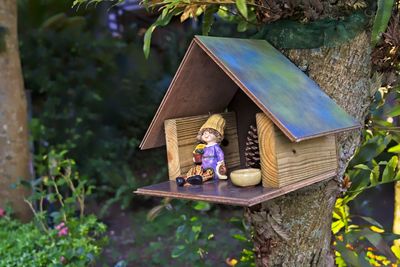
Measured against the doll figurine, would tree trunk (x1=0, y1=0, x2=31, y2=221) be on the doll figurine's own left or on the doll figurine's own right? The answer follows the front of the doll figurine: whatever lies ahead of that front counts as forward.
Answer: on the doll figurine's own right

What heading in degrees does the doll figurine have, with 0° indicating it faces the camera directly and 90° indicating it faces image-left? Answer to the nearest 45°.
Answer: approximately 45°

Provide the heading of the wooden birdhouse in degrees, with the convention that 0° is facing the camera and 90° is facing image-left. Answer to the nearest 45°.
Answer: approximately 45°

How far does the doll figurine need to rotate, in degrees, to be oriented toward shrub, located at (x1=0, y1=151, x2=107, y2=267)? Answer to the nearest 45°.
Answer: approximately 90° to its right

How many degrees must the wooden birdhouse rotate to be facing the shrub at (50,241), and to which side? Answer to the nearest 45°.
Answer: approximately 90° to its right

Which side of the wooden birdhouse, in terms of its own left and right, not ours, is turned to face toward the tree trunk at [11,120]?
right
